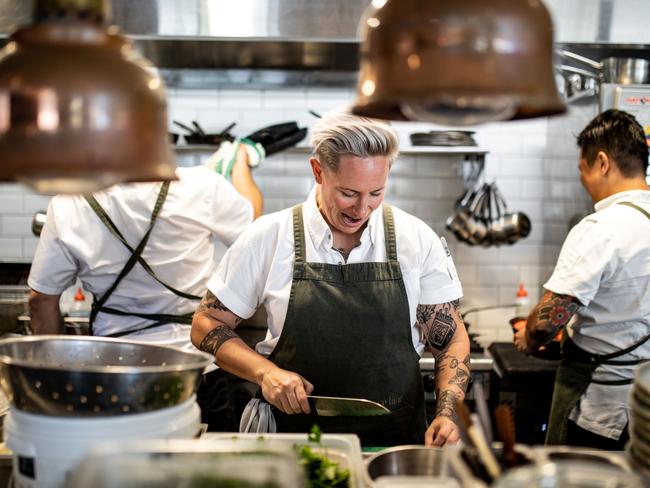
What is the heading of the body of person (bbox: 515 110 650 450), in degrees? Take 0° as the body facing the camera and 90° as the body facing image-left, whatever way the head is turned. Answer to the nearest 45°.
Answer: approximately 135°

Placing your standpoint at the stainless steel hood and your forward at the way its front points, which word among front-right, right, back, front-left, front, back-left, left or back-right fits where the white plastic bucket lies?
front

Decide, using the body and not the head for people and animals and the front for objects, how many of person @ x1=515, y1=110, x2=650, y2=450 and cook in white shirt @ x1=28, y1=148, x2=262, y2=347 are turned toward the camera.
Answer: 0

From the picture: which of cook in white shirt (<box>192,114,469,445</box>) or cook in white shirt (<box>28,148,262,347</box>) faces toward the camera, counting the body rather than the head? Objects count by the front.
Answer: cook in white shirt (<box>192,114,469,445</box>)

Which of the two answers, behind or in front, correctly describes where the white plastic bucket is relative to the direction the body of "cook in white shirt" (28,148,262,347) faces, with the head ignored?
behind

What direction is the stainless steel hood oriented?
toward the camera

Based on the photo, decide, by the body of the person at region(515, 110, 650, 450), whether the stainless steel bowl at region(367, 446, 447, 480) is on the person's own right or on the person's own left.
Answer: on the person's own left

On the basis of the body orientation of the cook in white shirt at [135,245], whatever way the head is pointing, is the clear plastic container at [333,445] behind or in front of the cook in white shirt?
behind

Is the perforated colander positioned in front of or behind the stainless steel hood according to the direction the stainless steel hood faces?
in front

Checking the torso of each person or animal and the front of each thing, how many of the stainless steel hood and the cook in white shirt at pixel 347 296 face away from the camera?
0

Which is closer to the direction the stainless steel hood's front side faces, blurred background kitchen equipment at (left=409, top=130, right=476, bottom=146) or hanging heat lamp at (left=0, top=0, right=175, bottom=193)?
the hanging heat lamp

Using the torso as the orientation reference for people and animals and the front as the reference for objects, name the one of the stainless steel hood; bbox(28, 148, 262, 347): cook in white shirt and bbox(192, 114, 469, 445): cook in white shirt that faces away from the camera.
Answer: bbox(28, 148, 262, 347): cook in white shirt

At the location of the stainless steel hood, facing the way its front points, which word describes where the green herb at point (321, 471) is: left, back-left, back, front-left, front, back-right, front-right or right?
front

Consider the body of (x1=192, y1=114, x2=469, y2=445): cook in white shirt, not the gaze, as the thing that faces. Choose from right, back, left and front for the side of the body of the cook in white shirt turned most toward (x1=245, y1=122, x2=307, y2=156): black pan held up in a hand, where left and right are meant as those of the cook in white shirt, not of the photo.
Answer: back
